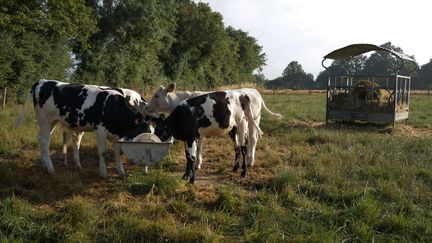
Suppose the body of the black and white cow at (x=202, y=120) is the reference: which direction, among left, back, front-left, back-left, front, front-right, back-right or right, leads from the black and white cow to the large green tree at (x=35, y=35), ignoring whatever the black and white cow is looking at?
front-right

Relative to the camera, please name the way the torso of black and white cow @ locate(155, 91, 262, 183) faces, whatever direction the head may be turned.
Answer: to the viewer's left

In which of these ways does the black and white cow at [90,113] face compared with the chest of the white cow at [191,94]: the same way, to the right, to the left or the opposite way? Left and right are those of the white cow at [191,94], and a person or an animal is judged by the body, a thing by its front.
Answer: the opposite way

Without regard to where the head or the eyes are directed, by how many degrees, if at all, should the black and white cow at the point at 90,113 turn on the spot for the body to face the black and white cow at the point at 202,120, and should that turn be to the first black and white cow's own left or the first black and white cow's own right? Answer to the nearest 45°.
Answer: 0° — it already faces it

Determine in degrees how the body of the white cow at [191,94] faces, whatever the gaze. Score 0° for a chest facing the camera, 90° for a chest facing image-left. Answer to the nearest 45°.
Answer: approximately 90°

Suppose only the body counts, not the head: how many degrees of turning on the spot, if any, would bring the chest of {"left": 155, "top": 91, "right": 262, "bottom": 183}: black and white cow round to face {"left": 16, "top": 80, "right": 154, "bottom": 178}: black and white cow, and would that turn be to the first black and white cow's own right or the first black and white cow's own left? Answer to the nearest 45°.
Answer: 0° — it already faces it

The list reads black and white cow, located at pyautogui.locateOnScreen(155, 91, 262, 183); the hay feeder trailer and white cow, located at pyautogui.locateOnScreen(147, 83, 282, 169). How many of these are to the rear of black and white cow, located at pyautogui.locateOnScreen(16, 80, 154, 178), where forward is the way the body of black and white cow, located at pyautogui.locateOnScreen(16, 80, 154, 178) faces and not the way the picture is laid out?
0

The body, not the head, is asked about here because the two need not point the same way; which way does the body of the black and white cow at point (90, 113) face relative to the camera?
to the viewer's right

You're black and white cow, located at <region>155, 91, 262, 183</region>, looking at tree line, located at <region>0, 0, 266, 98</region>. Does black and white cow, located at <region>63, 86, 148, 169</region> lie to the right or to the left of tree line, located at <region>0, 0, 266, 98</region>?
left

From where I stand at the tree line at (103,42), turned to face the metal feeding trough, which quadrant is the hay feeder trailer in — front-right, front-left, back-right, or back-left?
front-left

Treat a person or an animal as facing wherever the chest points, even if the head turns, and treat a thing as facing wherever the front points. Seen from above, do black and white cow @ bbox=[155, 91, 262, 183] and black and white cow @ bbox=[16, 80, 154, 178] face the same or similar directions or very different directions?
very different directions
